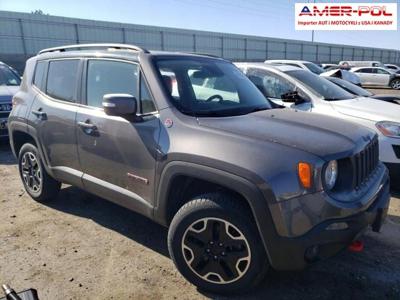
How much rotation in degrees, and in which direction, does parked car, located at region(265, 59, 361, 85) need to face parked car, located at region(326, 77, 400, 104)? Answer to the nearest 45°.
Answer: approximately 45° to its right

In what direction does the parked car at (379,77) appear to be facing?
to the viewer's right

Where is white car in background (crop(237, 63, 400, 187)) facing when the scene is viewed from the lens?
facing the viewer and to the right of the viewer
